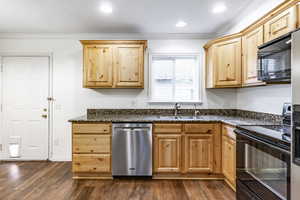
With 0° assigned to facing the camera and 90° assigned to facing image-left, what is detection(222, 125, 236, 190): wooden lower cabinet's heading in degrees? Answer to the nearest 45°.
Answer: approximately 45°

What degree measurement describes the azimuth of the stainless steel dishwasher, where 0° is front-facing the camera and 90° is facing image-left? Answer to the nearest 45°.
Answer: approximately 0°

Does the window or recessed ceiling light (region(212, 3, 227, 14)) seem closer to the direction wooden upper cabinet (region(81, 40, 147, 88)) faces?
the recessed ceiling light

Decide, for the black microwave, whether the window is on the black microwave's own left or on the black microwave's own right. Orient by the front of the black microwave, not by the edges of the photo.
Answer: on the black microwave's own right
